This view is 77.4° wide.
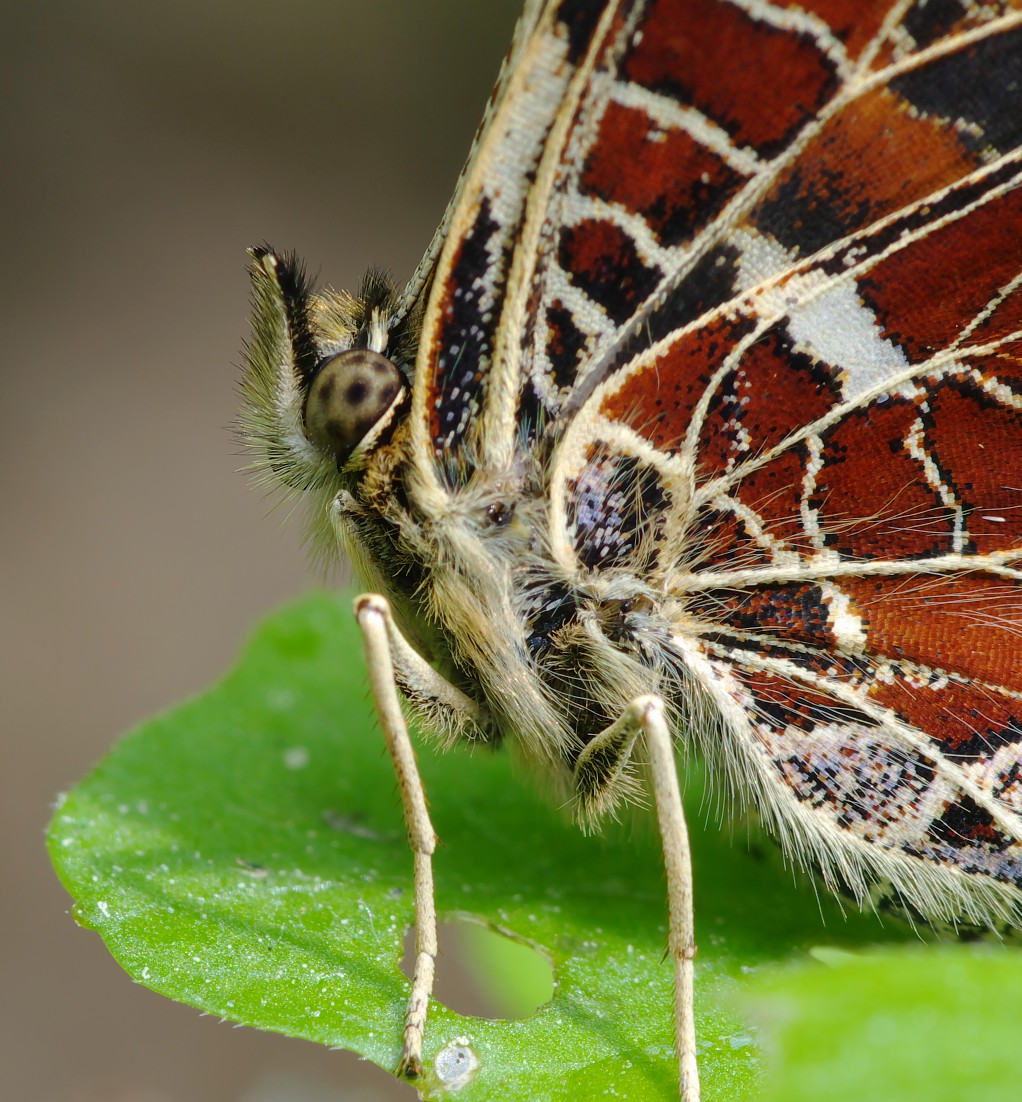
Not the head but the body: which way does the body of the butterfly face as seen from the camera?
to the viewer's left
